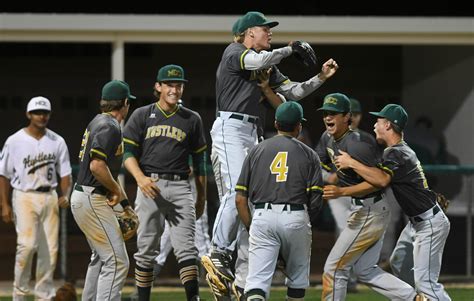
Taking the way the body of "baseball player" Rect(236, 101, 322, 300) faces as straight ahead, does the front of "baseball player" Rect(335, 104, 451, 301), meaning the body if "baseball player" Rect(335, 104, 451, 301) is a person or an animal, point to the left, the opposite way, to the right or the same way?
to the left

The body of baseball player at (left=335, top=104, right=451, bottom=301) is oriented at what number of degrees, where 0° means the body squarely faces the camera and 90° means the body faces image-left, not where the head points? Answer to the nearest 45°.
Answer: approximately 90°

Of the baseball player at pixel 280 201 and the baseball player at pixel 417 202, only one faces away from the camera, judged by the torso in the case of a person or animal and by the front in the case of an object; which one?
the baseball player at pixel 280 201

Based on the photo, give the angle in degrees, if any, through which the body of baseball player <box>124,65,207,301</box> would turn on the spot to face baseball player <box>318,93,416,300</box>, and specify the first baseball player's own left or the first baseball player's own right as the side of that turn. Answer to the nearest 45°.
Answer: approximately 90° to the first baseball player's own left

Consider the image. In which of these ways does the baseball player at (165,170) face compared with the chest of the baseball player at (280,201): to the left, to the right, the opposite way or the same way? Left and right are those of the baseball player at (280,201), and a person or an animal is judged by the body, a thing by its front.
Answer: the opposite way

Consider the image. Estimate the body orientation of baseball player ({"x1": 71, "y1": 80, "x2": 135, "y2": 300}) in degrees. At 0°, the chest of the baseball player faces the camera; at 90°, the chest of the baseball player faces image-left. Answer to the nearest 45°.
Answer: approximately 270°

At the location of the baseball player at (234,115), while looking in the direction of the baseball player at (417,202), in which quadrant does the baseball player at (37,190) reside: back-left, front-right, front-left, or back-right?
back-left

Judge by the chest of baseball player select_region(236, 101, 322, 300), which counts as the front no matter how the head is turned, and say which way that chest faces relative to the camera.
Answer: away from the camera

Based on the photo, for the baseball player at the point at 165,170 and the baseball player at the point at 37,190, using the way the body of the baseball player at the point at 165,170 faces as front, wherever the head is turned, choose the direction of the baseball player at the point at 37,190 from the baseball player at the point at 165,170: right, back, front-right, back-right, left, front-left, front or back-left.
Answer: back-right

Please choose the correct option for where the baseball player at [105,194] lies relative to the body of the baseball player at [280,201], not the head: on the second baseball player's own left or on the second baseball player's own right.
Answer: on the second baseball player's own left

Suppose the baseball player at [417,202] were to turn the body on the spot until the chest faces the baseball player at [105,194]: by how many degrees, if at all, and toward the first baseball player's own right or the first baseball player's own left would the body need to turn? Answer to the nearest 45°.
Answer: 0° — they already face them

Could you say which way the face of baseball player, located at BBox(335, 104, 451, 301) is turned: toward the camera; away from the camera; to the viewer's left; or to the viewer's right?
to the viewer's left
